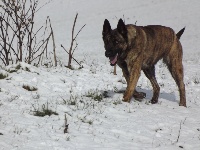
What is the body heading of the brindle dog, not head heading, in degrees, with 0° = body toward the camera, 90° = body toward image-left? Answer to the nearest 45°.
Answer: approximately 45°
